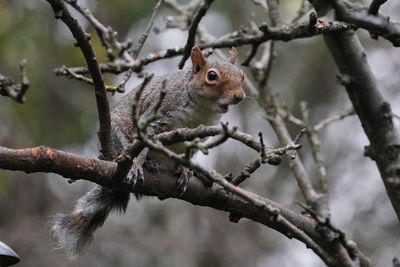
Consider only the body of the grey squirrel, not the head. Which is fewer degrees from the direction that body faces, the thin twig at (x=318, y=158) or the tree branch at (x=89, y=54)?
the thin twig

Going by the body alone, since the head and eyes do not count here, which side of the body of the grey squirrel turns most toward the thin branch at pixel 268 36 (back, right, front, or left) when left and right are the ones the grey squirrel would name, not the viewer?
front

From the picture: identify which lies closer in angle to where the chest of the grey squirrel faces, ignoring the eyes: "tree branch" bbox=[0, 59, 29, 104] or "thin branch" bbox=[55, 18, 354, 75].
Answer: the thin branch

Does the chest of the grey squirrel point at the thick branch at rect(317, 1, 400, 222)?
yes
